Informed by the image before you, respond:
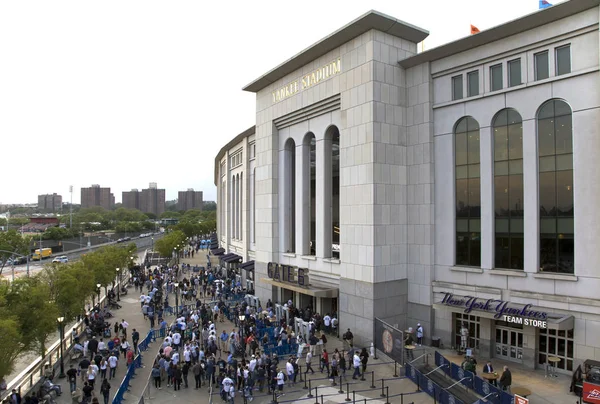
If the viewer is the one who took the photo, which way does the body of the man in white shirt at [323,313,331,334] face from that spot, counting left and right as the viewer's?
facing away from the viewer

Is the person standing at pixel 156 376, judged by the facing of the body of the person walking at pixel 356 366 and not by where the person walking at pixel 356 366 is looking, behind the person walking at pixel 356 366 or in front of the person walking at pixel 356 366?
in front

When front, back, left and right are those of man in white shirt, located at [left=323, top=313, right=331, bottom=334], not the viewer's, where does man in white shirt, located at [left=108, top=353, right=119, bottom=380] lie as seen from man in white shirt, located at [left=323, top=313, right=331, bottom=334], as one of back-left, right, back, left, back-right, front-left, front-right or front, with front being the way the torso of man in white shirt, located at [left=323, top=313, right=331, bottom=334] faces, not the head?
back-left

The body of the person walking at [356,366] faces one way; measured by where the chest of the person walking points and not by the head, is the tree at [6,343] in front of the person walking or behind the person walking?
in front

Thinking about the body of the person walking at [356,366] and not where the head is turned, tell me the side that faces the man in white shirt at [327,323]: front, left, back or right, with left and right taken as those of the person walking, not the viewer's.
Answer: right

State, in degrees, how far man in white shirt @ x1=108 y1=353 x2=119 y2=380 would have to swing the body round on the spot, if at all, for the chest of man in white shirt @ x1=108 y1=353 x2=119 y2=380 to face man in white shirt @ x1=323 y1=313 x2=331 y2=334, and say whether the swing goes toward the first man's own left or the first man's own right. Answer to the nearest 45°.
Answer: approximately 90° to the first man's own right

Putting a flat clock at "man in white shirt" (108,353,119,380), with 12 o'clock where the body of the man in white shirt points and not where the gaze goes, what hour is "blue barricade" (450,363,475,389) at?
The blue barricade is roughly at 4 o'clock from the man in white shirt.

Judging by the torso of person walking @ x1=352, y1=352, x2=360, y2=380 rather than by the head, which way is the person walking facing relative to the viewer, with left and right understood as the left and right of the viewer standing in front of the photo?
facing to the left of the viewer
